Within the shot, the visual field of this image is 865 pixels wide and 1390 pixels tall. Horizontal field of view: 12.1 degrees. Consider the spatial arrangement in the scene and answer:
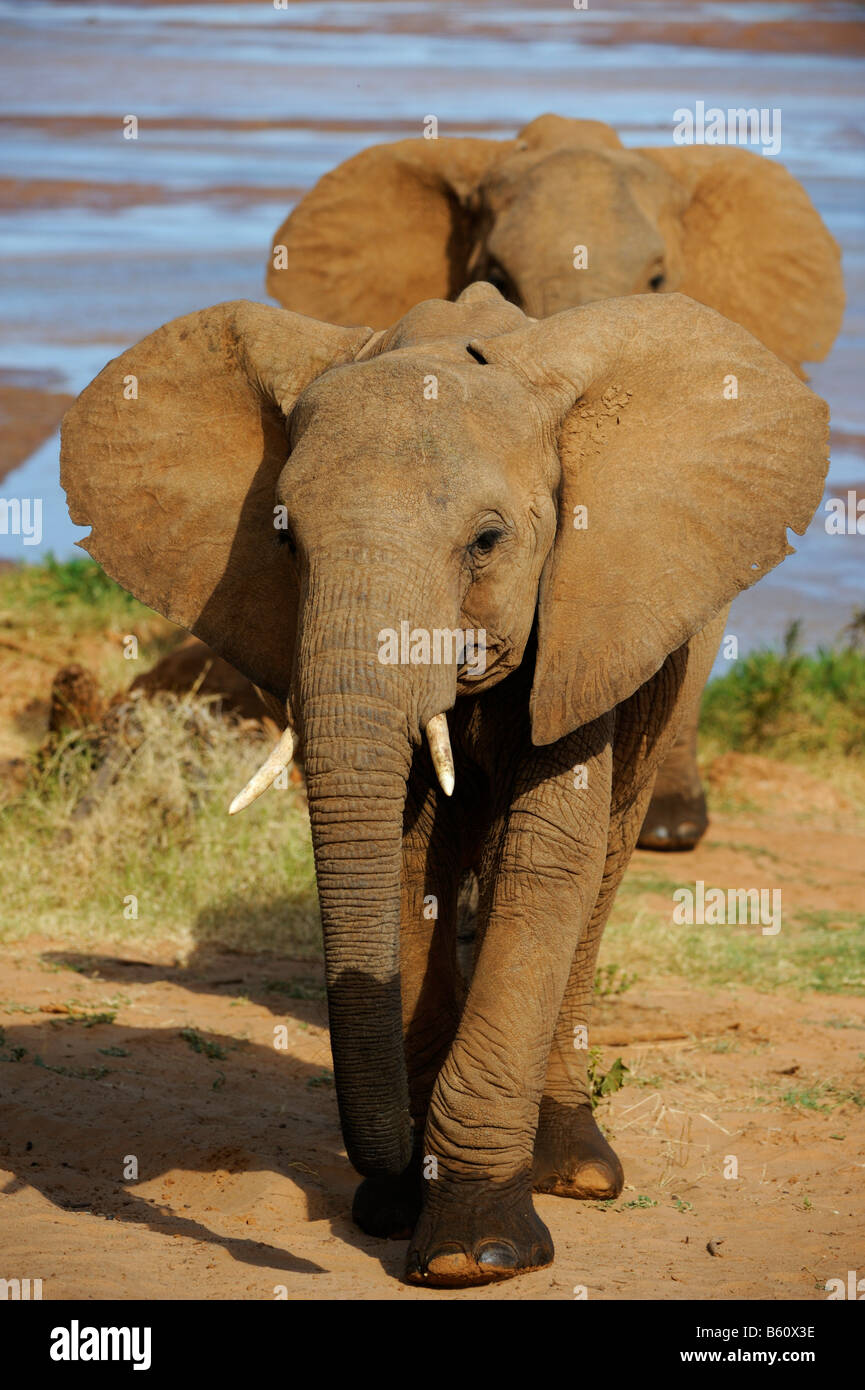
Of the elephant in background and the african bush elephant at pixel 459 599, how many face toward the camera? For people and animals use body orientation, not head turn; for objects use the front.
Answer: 2

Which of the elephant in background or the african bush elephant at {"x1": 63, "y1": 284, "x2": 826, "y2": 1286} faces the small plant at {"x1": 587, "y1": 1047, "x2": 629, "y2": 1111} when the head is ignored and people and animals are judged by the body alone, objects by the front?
the elephant in background

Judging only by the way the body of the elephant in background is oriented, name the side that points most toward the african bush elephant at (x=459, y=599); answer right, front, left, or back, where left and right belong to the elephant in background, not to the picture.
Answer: front

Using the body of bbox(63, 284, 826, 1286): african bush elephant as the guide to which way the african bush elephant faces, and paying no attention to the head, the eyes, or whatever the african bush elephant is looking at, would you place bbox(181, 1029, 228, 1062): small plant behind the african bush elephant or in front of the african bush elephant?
behind

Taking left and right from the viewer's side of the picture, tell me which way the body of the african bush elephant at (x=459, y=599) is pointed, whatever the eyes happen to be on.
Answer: facing the viewer

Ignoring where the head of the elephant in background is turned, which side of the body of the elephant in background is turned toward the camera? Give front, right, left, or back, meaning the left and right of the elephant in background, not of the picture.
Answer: front

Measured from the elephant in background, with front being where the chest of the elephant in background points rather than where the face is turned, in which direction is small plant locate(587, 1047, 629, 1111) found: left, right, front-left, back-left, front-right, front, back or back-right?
front
